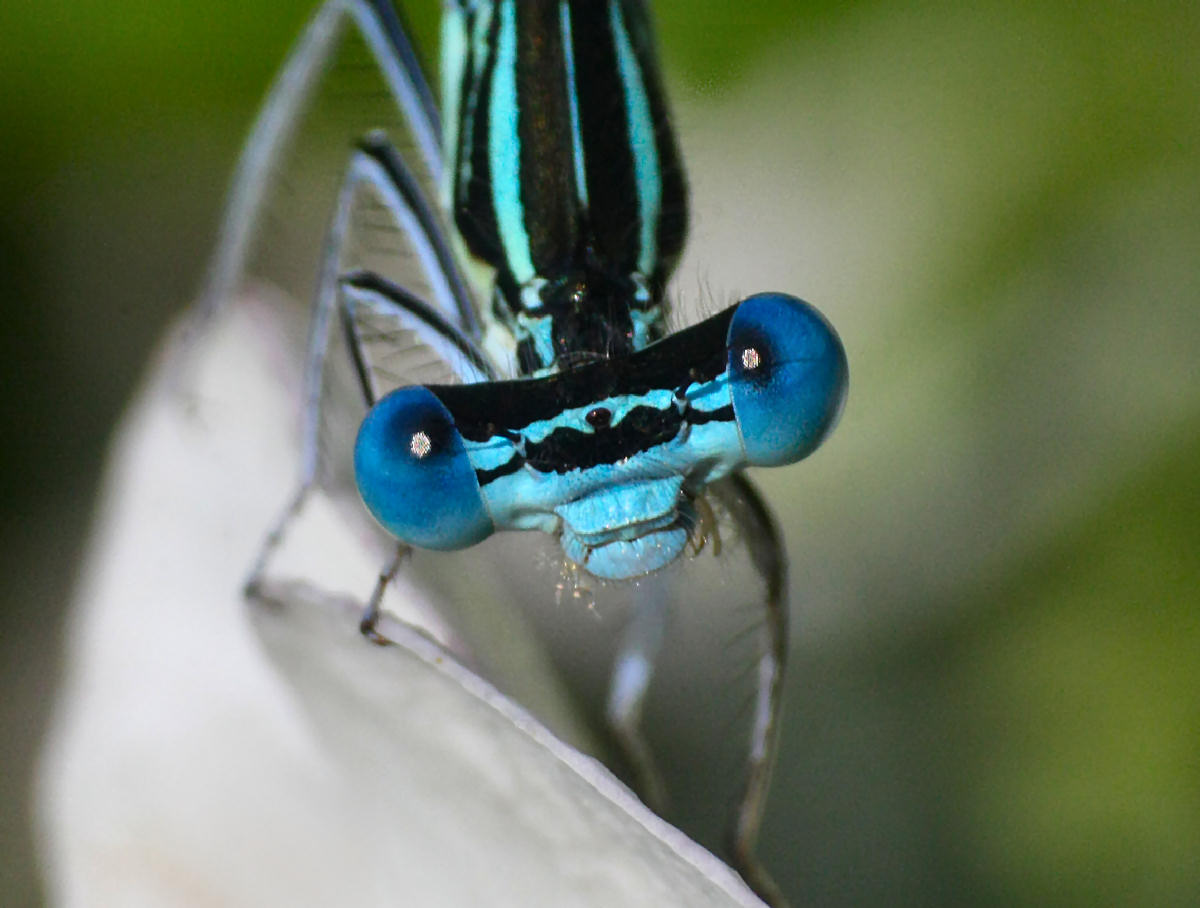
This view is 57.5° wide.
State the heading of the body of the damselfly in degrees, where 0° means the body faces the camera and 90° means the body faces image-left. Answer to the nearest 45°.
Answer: approximately 0°
